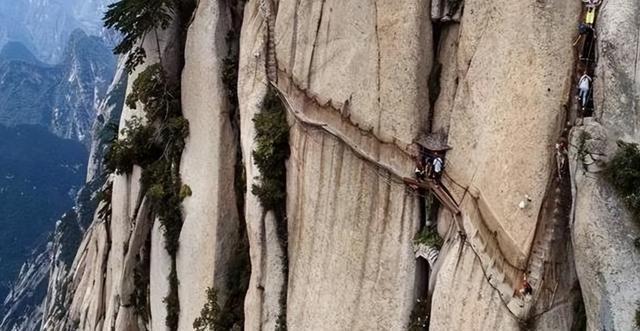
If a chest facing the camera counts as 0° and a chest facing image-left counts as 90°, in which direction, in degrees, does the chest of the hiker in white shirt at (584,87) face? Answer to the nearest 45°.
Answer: approximately 180°

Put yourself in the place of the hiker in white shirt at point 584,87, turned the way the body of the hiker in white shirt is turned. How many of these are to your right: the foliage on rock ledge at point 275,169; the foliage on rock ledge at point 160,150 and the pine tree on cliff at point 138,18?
0

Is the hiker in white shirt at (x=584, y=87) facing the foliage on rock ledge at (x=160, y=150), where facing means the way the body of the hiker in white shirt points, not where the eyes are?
no

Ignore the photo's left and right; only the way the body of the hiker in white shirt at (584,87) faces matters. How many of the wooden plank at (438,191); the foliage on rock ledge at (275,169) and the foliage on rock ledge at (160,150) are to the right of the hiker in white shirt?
0

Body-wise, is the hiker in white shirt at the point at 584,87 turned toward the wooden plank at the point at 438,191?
no

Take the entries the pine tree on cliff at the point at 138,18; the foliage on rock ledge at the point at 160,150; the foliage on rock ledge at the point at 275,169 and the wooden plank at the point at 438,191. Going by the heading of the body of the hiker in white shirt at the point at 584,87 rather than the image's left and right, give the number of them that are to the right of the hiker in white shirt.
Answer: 0

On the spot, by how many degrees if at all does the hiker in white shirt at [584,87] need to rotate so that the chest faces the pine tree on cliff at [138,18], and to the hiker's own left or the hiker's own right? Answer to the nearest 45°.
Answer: approximately 90° to the hiker's own left
